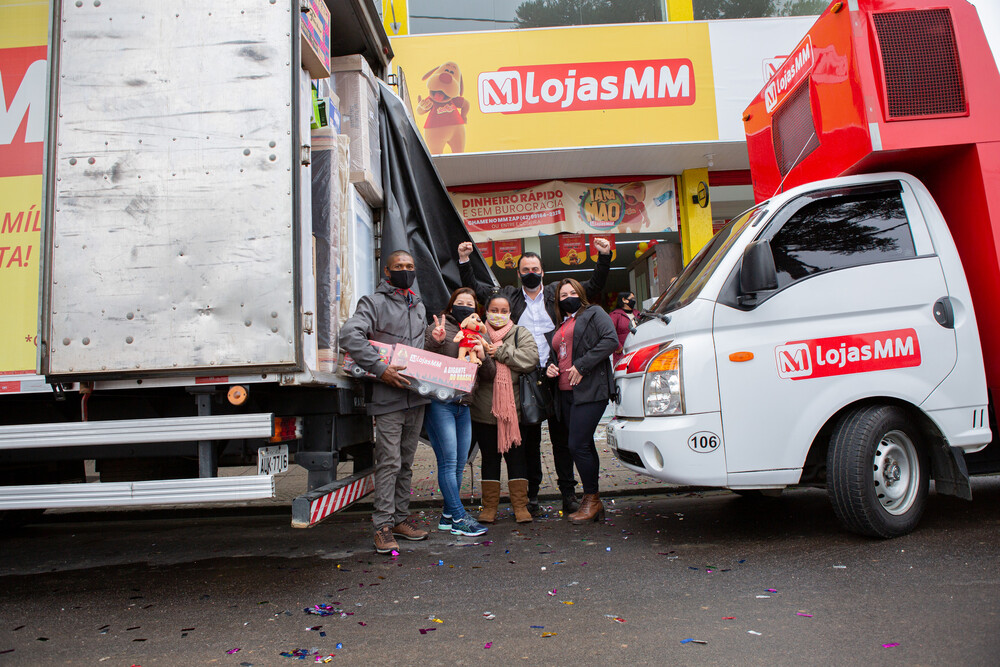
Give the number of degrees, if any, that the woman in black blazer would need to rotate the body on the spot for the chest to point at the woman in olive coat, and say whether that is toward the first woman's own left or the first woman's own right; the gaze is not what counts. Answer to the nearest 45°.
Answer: approximately 45° to the first woman's own right

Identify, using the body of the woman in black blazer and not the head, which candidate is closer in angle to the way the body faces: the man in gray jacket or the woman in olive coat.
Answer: the man in gray jacket

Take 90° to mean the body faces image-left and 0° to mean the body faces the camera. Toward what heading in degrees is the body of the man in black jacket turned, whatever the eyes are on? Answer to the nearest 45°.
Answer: approximately 0°

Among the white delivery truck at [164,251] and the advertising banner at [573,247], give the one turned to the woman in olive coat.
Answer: the advertising banner

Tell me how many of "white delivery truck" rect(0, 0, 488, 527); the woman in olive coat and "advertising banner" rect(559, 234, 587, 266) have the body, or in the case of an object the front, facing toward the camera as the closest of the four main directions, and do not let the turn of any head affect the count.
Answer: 2

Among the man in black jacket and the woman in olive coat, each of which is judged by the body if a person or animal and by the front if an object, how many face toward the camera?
2

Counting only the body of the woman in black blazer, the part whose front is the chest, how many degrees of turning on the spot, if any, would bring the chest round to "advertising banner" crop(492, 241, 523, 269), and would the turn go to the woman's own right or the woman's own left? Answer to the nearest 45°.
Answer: approximately 135° to the woman's own right

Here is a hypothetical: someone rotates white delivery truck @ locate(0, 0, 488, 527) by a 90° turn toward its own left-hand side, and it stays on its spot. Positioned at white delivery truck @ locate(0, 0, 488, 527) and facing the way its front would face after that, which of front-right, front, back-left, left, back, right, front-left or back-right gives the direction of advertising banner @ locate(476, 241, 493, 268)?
back-left
